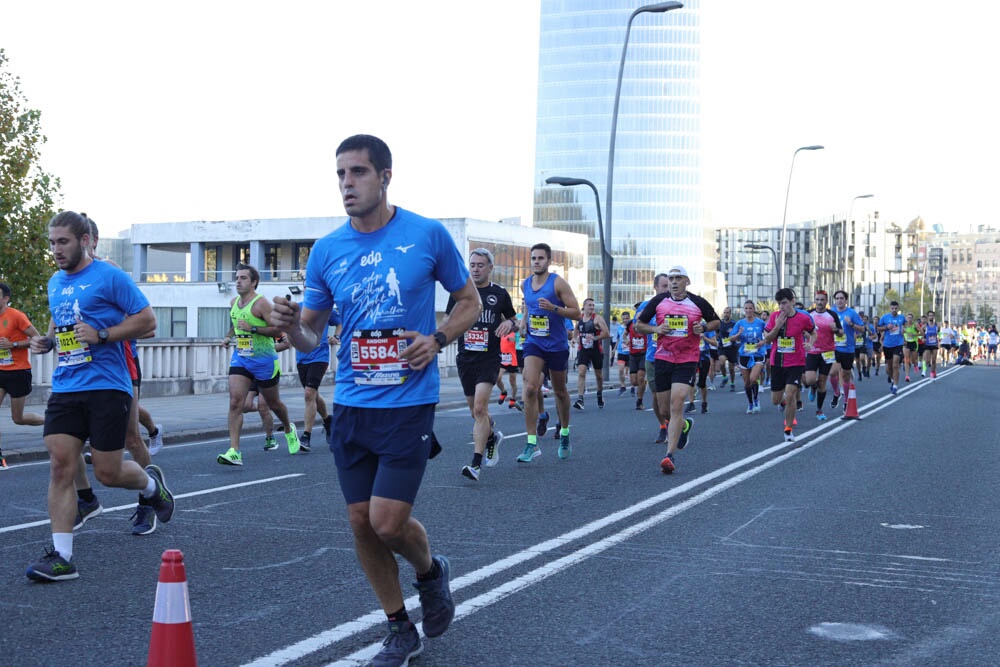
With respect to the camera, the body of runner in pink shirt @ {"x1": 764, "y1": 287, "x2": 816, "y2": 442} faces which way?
toward the camera

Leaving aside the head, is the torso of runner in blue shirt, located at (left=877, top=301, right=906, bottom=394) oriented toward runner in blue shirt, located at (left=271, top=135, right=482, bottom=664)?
yes

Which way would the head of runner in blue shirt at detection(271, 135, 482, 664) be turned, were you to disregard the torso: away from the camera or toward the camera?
toward the camera

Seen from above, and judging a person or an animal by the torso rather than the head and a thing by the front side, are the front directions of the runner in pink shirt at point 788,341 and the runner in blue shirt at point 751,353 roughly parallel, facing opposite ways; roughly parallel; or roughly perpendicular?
roughly parallel

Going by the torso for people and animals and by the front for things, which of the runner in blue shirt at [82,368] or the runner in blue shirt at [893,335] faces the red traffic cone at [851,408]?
the runner in blue shirt at [893,335]

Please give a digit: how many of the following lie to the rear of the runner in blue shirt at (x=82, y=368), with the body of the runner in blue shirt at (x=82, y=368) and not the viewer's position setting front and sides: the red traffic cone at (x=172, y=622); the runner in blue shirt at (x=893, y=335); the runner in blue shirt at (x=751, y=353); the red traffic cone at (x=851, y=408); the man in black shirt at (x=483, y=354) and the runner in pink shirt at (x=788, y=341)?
5

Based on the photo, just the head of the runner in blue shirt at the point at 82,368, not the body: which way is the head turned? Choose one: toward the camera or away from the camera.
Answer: toward the camera

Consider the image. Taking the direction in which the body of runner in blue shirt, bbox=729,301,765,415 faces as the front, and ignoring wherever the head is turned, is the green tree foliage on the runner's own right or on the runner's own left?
on the runner's own right

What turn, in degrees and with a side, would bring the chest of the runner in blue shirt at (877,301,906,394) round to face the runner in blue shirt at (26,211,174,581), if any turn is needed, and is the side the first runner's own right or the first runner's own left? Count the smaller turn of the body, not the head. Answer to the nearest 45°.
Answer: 0° — they already face them

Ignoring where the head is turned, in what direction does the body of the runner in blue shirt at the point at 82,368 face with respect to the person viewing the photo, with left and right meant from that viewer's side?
facing the viewer and to the left of the viewer

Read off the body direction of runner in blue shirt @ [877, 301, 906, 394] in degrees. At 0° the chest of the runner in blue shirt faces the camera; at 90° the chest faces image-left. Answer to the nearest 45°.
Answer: approximately 0°

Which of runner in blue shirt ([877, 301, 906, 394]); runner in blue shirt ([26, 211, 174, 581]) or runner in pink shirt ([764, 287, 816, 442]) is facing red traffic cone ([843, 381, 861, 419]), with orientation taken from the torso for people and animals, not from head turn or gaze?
runner in blue shirt ([877, 301, 906, 394])

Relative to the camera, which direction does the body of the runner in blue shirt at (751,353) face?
toward the camera

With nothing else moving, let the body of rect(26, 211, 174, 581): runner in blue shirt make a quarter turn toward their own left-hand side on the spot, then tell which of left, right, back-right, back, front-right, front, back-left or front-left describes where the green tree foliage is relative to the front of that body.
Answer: back-left

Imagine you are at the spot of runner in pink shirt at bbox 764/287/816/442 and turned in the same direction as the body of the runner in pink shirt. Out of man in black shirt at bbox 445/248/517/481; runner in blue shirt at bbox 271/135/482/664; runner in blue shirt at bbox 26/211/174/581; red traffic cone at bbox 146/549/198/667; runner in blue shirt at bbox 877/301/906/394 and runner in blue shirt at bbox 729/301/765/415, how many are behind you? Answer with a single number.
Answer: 2

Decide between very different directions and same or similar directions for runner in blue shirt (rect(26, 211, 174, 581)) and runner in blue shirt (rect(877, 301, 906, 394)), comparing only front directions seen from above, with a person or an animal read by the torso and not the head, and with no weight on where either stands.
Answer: same or similar directions

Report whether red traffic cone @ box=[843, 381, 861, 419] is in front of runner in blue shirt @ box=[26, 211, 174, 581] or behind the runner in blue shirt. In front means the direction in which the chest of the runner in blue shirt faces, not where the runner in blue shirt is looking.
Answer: behind
